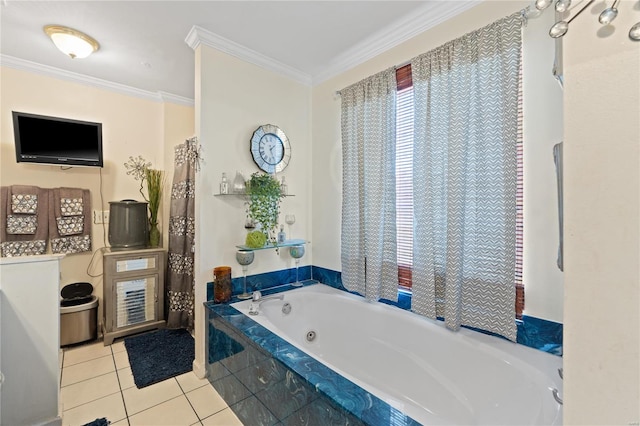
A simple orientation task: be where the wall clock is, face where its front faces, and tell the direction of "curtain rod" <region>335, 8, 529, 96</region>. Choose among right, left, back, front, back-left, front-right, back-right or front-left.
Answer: front

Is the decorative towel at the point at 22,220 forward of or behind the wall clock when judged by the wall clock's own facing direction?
behind

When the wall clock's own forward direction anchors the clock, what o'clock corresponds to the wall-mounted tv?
The wall-mounted tv is roughly at 5 o'clock from the wall clock.

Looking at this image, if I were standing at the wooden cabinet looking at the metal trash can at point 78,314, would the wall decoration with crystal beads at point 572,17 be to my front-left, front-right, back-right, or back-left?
back-left

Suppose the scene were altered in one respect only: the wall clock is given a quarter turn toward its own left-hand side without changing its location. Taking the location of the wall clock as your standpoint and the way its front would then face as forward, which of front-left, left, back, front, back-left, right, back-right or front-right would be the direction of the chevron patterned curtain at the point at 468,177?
right

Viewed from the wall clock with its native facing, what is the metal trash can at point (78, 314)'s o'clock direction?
The metal trash can is roughly at 5 o'clock from the wall clock.

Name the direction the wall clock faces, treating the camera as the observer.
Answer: facing the viewer and to the right of the viewer

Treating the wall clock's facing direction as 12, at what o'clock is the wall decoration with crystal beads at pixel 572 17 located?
The wall decoration with crystal beads is roughly at 1 o'clock from the wall clock.

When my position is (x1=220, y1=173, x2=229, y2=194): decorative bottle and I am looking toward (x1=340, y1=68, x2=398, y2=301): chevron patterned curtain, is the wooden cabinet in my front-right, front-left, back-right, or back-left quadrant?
back-left

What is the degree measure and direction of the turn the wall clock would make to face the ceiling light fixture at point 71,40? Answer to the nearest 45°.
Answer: approximately 135° to its right
